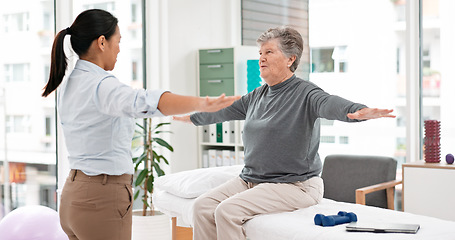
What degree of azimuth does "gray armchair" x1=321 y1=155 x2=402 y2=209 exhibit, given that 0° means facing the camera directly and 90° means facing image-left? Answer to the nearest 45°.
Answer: approximately 45°

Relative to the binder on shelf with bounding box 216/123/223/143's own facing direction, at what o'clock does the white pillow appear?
The white pillow is roughly at 12 o'clock from the binder on shelf.

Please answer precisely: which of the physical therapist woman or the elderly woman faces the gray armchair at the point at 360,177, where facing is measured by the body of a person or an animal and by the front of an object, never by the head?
the physical therapist woman

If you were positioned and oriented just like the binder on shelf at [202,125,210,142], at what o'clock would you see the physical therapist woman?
The physical therapist woman is roughly at 12 o'clock from the binder on shelf.

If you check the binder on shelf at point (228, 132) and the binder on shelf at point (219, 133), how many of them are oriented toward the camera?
2

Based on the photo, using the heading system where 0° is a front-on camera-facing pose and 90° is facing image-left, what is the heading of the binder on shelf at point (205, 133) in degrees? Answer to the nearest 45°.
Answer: approximately 0°

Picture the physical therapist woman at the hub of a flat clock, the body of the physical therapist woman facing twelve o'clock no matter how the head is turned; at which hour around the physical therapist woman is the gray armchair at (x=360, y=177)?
The gray armchair is roughly at 12 o'clock from the physical therapist woman.
